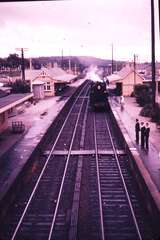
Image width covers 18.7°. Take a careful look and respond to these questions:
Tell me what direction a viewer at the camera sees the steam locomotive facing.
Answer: facing the viewer

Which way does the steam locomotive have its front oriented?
toward the camera
